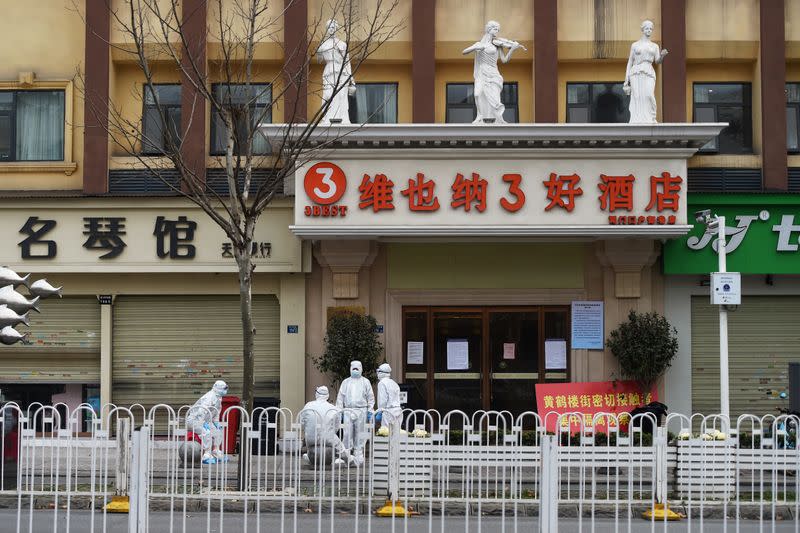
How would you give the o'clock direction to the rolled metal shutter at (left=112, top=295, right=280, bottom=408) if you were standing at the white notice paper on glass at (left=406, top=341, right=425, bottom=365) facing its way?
The rolled metal shutter is roughly at 3 o'clock from the white notice paper on glass.

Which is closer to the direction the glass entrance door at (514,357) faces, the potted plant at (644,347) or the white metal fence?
the white metal fence

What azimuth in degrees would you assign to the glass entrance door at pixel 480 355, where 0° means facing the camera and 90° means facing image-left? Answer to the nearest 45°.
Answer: approximately 0°

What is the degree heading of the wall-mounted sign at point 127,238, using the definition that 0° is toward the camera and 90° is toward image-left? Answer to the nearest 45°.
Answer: approximately 0°

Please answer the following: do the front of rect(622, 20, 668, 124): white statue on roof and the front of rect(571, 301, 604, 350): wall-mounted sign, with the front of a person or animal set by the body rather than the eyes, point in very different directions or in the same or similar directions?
same or similar directions

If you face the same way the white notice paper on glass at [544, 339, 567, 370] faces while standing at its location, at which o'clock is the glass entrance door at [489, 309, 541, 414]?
The glass entrance door is roughly at 3 o'clock from the white notice paper on glass.

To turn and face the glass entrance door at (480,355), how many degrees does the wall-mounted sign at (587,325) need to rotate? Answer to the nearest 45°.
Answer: approximately 90° to its right

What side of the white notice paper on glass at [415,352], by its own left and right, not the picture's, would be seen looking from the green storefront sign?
left

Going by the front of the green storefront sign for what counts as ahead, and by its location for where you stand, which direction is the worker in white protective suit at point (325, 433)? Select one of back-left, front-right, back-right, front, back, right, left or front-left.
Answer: front-right

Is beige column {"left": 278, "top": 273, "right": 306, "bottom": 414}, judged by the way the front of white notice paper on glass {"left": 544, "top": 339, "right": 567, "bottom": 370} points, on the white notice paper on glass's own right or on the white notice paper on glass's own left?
on the white notice paper on glass's own right

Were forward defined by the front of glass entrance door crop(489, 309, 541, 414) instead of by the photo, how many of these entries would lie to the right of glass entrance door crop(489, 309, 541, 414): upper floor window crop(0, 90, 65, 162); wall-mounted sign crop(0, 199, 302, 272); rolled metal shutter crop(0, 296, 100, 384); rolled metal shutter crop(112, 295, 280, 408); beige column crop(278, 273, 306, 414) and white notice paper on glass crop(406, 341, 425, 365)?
6

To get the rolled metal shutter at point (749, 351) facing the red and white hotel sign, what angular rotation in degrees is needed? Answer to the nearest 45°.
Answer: approximately 45° to its right

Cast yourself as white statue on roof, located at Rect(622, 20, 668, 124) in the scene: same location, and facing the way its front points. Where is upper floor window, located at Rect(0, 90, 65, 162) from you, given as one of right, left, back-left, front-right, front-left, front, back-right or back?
right

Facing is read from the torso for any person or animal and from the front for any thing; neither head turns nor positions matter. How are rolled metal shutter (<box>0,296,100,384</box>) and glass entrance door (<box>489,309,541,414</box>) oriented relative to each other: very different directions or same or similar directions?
same or similar directions

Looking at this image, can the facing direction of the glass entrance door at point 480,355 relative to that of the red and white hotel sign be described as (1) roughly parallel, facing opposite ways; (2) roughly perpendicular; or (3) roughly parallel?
roughly parallel

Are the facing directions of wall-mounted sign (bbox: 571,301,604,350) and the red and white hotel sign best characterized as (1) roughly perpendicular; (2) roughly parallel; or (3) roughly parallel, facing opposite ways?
roughly parallel

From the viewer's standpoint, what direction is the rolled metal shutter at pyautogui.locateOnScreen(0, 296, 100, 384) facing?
toward the camera

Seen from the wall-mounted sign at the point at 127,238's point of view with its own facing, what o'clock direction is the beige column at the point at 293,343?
The beige column is roughly at 9 o'clock from the wall-mounted sign.

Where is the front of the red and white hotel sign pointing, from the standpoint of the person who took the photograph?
facing the viewer

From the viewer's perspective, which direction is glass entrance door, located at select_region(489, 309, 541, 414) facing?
toward the camera
